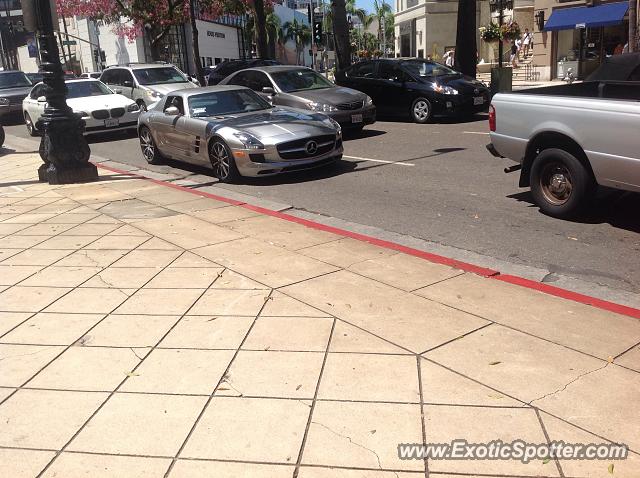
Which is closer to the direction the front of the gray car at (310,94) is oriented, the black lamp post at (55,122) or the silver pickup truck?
the silver pickup truck

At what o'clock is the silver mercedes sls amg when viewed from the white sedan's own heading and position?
The silver mercedes sls amg is roughly at 1 o'clock from the white sedan.

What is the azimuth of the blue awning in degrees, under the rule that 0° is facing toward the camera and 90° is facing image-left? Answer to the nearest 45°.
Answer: approximately 45°

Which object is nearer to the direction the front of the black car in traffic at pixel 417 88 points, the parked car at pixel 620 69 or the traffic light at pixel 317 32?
the parked car

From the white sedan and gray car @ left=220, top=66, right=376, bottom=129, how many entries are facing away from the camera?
0

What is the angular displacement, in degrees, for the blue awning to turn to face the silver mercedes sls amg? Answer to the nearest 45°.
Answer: approximately 45° to its left

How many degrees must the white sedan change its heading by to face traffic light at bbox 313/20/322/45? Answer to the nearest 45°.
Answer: approximately 90° to its left

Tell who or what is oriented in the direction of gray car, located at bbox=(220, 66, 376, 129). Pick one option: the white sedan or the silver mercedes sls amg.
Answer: the white sedan

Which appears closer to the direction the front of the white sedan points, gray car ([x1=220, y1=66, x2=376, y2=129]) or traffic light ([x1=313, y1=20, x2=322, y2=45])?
the gray car

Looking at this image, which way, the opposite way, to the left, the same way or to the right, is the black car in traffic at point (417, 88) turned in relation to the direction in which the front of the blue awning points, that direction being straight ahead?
to the left

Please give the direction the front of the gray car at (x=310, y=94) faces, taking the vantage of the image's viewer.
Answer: facing the viewer and to the right of the viewer

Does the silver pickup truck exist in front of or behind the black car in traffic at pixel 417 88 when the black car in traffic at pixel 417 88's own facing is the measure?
in front

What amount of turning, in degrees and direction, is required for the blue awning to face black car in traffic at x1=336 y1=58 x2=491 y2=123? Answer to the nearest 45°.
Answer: approximately 45° to its left

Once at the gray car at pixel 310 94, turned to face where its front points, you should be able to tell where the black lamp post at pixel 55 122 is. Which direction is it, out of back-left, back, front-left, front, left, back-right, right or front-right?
right

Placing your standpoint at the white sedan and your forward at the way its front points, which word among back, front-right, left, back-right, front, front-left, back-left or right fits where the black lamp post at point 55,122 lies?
front-right
